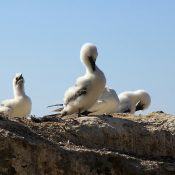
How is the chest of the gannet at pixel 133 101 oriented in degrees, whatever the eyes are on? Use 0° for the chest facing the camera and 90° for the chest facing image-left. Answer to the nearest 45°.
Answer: approximately 270°

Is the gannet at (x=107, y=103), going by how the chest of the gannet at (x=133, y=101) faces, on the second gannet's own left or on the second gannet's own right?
on the second gannet's own right
